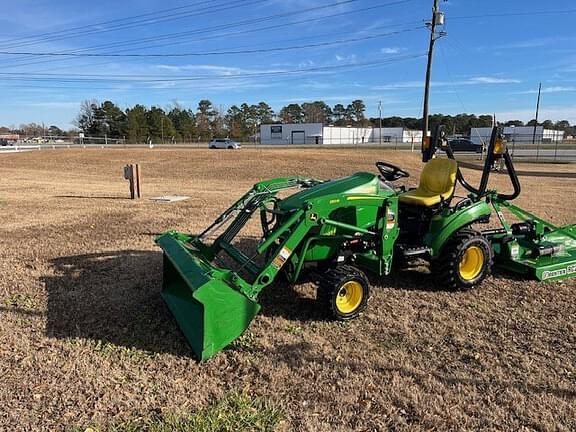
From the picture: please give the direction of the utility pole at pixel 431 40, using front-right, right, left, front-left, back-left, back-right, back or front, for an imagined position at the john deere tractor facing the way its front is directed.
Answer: back-right

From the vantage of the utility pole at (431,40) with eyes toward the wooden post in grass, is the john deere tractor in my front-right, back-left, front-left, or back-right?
front-left

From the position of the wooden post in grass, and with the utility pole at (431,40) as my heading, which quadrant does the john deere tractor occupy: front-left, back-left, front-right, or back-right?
back-right

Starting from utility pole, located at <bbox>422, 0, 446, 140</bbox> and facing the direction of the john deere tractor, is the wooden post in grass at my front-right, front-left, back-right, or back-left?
front-right

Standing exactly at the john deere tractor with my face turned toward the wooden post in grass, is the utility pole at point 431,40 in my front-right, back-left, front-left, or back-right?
front-right

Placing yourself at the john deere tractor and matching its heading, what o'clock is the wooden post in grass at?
The wooden post in grass is roughly at 3 o'clock from the john deere tractor.

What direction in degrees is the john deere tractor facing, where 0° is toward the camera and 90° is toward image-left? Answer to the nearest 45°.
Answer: approximately 45°
